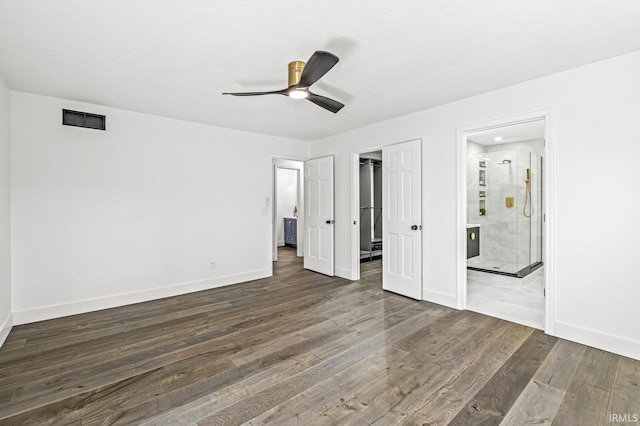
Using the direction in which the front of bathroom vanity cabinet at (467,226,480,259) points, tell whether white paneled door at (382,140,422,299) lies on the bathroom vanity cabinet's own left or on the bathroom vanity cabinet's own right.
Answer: on the bathroom vanity cabinet's own right

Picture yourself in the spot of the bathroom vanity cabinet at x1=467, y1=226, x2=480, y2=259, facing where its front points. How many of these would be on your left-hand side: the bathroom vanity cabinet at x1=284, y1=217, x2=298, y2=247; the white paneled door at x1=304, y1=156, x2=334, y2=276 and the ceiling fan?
0

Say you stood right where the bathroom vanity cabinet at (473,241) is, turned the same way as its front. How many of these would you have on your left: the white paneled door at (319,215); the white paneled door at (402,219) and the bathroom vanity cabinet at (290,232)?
0

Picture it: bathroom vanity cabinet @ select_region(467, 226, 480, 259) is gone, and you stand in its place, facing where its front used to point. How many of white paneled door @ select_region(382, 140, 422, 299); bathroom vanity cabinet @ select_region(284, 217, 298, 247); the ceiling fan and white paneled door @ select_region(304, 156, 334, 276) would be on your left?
0

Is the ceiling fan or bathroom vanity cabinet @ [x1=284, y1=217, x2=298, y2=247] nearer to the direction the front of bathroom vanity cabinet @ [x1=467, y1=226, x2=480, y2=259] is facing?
the ceiling fan

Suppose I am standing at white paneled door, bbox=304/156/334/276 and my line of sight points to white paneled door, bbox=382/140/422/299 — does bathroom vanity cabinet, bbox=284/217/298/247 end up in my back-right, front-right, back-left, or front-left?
back-left

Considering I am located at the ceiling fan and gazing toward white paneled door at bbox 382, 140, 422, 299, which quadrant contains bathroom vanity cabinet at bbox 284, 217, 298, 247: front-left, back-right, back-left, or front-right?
front-left

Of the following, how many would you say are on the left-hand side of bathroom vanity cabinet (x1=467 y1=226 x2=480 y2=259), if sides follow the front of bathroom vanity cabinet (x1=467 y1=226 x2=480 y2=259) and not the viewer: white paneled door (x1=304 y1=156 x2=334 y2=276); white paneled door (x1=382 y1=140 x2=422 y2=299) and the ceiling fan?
0

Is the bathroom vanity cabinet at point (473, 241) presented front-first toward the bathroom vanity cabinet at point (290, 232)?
no

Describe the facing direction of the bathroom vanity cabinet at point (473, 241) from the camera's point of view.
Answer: facing the viewer and to the right of the viewer

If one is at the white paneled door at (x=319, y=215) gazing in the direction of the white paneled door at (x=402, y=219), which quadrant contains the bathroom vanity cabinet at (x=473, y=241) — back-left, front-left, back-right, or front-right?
front-left

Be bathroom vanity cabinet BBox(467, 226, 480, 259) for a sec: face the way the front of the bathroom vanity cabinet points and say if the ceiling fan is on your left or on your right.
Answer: on your right

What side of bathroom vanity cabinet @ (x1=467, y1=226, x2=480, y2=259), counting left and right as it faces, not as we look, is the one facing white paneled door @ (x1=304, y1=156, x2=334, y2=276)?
right

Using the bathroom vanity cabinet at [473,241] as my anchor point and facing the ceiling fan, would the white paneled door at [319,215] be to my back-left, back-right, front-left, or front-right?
front-right
